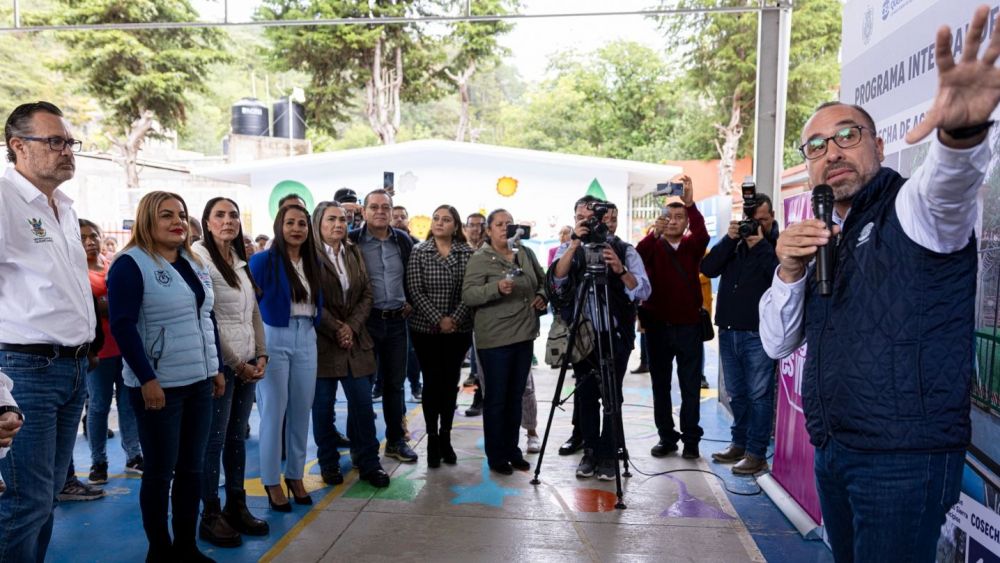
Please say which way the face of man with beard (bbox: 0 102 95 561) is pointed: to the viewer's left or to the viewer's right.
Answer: to the viewer's right

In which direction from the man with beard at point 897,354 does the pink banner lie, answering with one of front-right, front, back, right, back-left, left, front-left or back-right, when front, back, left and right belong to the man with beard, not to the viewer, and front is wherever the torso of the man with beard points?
back-right

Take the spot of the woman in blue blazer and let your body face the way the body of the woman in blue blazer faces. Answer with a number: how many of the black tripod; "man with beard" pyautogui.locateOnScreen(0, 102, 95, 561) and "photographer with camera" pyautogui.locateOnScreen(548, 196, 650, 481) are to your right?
1

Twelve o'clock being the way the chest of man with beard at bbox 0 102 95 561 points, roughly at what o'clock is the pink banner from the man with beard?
The pink banner is roughly at 11 o'clock from the man with beard.

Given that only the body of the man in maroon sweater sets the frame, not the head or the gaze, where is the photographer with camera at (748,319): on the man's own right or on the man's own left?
on the man's own left

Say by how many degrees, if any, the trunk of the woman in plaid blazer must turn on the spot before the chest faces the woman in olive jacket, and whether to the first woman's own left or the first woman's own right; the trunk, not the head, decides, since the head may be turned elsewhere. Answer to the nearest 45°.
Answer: approximately 45° to the first woman's own left

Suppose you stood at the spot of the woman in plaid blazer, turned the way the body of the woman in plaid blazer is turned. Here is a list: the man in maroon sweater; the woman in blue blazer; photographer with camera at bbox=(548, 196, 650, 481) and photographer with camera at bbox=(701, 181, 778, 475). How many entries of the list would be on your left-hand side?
3

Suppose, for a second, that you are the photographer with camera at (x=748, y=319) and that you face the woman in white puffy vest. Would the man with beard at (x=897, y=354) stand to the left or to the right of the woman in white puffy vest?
left

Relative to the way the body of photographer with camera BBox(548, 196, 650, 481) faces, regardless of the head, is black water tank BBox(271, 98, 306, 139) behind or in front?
behind
